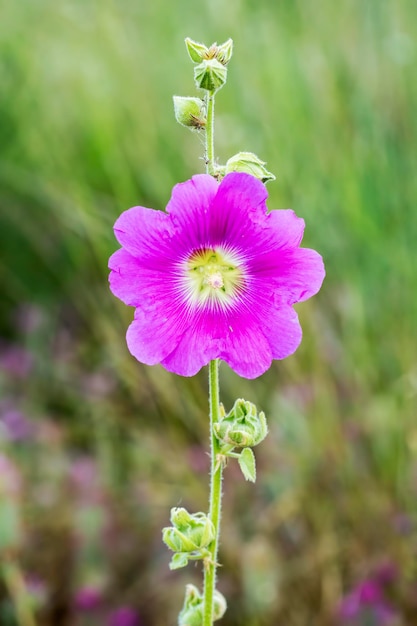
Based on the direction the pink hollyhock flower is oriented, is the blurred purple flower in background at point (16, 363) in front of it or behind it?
behind

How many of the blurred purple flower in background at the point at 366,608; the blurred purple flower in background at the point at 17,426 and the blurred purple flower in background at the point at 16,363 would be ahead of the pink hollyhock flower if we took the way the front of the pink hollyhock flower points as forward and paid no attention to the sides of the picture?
0

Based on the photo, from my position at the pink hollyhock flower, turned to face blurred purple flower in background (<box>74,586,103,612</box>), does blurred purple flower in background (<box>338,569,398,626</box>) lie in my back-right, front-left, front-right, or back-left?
front-right

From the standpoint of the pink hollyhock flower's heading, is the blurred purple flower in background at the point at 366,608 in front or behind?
behind

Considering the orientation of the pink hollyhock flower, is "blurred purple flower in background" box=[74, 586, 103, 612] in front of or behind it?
behind

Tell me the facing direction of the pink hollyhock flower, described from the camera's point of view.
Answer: facing the viewer

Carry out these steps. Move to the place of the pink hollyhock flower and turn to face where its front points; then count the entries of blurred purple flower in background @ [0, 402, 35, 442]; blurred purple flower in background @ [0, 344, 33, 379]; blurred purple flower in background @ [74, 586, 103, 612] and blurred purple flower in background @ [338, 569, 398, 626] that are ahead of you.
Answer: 0

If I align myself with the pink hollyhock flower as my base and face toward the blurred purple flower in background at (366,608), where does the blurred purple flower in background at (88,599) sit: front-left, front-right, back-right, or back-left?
front-left

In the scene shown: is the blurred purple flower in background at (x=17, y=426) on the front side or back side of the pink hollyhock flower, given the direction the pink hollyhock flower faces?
on the back side
